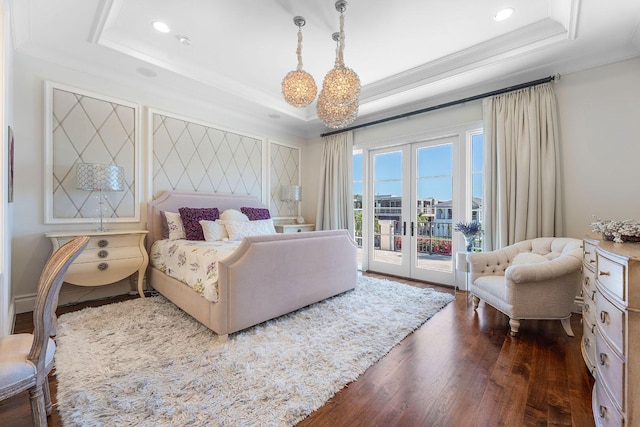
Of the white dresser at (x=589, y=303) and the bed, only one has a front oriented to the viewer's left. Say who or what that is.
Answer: the white dresser

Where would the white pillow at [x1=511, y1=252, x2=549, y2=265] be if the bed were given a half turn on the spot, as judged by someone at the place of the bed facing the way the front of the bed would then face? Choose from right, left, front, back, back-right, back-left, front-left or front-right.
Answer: back-right

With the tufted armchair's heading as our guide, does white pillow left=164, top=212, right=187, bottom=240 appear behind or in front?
in front

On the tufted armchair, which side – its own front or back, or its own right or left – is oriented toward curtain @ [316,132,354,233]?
right

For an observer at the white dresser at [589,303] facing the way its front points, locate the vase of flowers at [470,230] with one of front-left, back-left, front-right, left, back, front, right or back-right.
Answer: front-right

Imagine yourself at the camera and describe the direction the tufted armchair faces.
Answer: facing the viewer and to the left of the viewer

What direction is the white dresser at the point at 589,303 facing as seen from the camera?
to the viewer's left

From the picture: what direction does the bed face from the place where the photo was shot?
facing the viewer and to the right of the viewer

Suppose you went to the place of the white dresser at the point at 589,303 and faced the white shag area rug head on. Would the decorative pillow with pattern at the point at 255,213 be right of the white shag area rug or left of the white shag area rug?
right

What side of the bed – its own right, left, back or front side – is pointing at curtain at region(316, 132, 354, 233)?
left

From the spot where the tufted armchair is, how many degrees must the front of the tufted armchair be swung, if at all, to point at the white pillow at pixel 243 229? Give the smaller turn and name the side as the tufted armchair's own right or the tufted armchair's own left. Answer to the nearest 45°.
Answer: approximately 45° to the tufted armchair's own right

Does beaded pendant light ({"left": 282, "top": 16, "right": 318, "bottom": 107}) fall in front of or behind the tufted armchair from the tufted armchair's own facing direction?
in front

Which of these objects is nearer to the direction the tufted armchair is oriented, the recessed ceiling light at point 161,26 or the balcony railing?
the recessed ceiling light

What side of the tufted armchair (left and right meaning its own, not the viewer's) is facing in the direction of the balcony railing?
right
